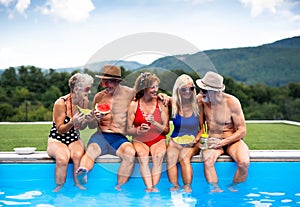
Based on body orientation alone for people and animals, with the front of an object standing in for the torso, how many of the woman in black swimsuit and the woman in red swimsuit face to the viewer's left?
0

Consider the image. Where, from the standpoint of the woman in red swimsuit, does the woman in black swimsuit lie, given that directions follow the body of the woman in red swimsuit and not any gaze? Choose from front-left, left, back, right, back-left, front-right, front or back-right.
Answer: right

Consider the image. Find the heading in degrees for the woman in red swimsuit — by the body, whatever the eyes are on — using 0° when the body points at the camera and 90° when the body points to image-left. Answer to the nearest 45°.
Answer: approximately 0°
